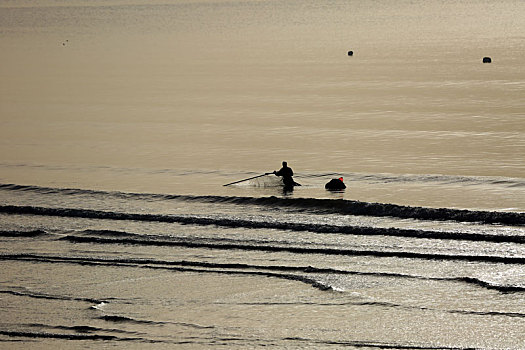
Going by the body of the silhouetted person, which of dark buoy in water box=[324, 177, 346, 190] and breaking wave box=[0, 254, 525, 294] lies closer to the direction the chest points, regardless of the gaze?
the breaking wave

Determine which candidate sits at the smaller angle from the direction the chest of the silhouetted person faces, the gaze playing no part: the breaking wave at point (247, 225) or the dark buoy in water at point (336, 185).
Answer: the breaking wave

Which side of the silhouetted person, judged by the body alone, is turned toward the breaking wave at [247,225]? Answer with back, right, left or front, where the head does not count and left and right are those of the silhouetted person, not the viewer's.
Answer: left

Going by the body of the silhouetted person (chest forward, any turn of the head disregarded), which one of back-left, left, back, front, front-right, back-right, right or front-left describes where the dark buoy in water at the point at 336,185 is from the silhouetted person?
back

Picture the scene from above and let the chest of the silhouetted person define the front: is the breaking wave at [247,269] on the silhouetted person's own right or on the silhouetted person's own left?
on the silhouetted person's own left

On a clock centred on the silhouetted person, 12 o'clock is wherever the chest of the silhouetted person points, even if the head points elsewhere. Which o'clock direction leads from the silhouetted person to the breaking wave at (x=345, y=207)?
The breaking wave is roughly at 8 o'clock from the silhouetted person.

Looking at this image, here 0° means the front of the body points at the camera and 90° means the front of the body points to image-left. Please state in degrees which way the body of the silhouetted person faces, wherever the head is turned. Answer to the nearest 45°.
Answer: approximately 90°
